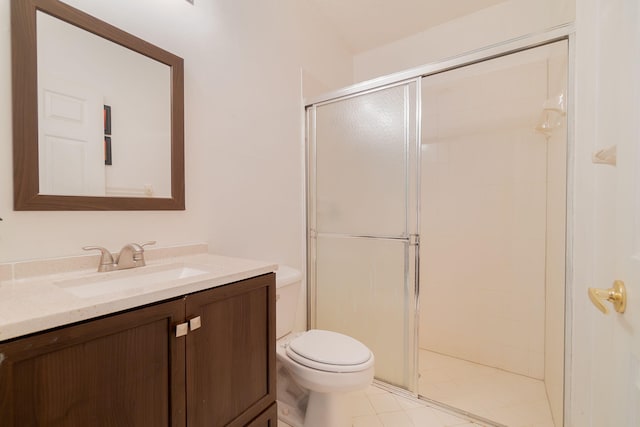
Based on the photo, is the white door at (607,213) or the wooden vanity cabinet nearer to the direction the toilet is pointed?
the white door

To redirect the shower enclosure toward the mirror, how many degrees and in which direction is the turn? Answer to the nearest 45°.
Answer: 0° — it already faces it

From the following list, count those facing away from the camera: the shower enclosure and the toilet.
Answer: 0

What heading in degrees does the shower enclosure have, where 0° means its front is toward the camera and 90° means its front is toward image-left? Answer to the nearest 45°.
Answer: approximately 45°

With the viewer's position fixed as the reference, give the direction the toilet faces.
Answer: facing the viewer and to the right of the viewer

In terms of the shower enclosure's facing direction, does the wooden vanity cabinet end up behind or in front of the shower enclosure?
in front

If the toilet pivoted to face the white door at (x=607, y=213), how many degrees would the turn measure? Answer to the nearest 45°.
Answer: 0° — it already faces it
